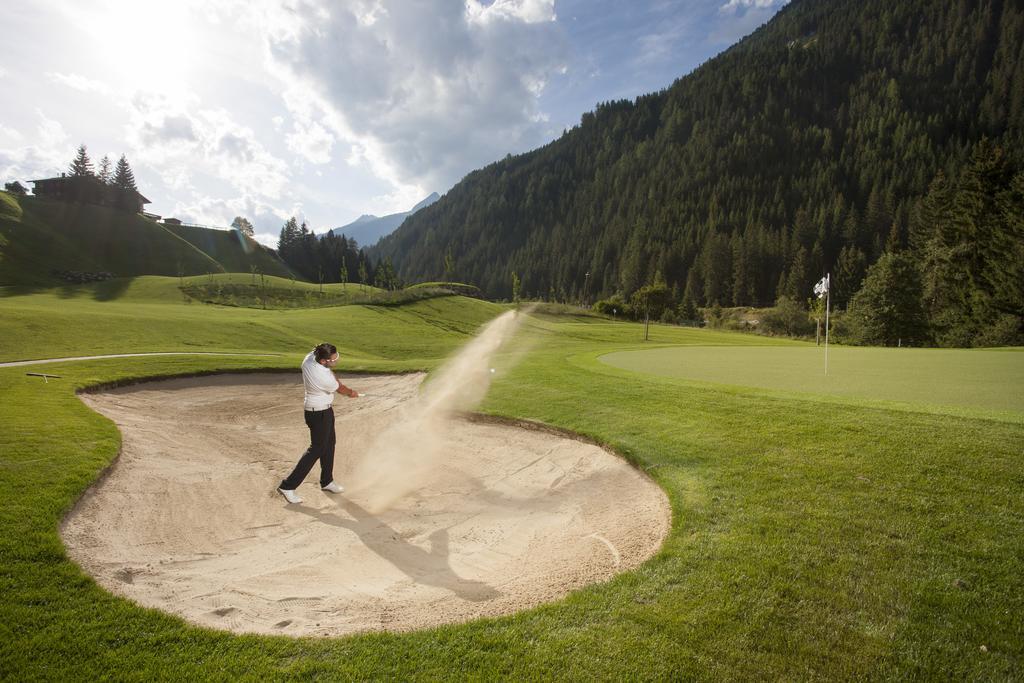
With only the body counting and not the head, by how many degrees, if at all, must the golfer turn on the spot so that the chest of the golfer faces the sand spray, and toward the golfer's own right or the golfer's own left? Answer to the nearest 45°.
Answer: approximately 45° to the golfer's own left

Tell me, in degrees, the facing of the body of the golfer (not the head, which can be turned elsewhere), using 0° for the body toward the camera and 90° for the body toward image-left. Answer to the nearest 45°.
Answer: approximately 270°
